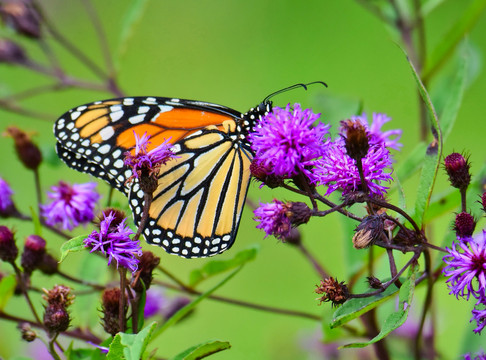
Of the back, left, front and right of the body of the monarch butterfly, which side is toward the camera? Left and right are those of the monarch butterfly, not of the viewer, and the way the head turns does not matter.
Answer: right

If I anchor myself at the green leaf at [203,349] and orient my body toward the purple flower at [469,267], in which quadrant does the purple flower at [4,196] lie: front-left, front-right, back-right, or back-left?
back-left

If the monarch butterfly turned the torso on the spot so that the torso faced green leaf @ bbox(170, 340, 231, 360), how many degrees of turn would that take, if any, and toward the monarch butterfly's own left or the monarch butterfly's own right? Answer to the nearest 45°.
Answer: approximately 90° to the monarch butterfly's own right

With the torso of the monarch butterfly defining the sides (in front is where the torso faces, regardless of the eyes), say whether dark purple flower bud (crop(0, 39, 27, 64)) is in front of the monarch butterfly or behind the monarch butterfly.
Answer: behind

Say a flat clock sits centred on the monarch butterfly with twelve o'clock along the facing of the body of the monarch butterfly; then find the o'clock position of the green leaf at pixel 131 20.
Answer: The green leaf is roughly at 8 o'clock from the monarch butterfly.

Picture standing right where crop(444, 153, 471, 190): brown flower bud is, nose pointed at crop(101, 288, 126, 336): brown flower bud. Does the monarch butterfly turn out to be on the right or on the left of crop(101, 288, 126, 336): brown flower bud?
right

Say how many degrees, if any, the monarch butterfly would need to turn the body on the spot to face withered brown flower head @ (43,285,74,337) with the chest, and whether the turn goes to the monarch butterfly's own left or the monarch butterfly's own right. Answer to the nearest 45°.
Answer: approximately 180°

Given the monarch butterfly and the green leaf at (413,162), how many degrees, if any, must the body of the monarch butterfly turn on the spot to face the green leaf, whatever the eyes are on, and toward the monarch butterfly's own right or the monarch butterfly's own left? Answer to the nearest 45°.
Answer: approximately 45° to the monarch butterfly's own right

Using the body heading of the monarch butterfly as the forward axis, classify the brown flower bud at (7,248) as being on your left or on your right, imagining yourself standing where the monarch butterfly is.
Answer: on your right

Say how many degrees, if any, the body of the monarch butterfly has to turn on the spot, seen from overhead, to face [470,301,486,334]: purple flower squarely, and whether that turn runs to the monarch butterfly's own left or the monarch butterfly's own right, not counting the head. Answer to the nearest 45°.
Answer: approximately 45° to the monarch butterfly's own right
